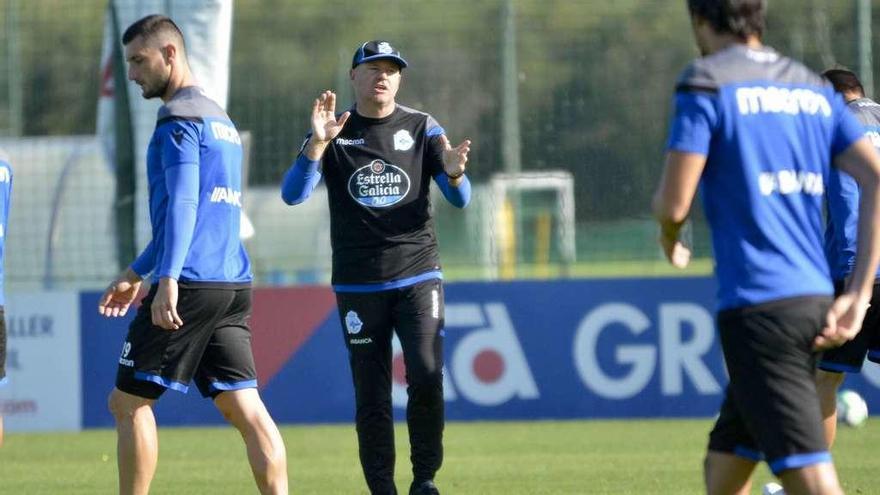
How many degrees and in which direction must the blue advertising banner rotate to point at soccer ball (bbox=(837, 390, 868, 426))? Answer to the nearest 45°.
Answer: approximately 90° to its left

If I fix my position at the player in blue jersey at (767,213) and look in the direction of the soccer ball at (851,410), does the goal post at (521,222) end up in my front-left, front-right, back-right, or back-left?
front-left

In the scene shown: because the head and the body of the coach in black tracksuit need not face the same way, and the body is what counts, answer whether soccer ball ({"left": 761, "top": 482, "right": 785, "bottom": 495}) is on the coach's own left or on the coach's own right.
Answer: on the coach's own left

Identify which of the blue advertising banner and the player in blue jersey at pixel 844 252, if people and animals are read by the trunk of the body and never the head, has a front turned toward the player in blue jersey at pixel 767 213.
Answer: the blue advertising banner

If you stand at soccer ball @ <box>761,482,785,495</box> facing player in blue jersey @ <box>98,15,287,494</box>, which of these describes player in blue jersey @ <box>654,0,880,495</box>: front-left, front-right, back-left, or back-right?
front-left

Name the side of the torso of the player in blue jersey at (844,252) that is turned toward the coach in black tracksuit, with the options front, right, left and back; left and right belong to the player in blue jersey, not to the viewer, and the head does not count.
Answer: left

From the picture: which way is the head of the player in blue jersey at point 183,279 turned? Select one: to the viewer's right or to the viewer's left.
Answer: to the viewer's left

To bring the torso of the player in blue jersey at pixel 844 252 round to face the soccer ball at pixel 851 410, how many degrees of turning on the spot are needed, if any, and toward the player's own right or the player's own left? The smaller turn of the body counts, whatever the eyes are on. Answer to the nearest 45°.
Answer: approximately 45° to the player's own right

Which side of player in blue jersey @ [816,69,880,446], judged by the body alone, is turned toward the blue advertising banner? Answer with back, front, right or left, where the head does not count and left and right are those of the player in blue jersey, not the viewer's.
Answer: front

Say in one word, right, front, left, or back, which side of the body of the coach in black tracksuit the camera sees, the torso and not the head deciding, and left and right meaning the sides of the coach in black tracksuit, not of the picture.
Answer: front

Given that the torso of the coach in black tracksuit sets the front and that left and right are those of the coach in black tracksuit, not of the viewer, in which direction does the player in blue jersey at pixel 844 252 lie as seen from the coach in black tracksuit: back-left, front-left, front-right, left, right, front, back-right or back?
left

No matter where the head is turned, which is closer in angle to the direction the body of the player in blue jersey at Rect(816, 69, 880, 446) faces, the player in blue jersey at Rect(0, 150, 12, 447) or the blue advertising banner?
the blue advertising banner

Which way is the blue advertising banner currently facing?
toward the camera

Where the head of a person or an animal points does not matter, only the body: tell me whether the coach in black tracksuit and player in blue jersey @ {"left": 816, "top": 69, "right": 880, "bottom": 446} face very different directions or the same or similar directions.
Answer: very different directions
